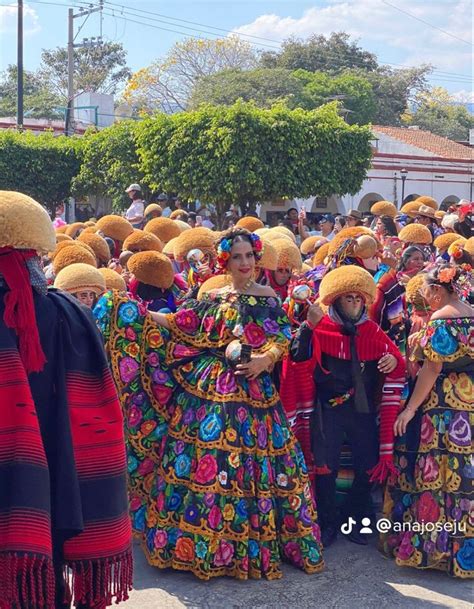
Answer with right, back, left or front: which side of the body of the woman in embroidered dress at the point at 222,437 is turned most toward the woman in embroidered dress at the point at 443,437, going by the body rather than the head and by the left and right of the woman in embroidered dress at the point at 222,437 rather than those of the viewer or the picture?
left

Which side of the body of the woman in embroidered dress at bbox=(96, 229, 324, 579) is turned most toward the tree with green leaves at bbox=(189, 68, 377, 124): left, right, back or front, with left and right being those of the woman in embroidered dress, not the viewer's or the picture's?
back

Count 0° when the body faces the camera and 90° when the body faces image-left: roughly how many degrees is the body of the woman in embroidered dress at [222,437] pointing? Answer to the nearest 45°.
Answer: approximately 0°

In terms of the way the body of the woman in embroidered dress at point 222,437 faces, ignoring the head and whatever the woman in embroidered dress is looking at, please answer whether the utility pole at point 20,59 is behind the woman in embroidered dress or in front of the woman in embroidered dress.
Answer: behind

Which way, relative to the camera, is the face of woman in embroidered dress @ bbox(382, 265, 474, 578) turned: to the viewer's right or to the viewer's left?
to the viewer's left
